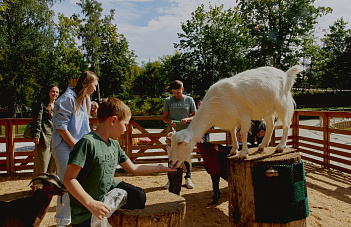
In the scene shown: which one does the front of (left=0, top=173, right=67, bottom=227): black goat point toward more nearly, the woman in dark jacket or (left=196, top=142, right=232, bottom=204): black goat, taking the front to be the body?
the black goat

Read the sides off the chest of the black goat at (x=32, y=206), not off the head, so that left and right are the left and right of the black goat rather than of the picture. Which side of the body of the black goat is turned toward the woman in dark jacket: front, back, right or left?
left

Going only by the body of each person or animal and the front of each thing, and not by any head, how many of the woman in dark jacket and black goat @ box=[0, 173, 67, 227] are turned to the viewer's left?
0

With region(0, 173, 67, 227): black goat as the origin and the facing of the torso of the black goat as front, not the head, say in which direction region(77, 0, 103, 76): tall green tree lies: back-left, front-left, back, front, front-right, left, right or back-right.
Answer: left

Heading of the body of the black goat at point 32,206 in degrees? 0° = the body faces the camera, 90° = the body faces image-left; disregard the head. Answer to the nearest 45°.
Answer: approximately 270°

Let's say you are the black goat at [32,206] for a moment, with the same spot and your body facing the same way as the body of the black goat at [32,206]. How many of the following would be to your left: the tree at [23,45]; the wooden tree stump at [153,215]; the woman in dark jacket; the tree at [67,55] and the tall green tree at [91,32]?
4

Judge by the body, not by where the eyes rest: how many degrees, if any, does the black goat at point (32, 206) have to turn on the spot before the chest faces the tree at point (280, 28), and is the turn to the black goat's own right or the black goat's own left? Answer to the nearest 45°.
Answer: approximately 45° to the black goat's own left

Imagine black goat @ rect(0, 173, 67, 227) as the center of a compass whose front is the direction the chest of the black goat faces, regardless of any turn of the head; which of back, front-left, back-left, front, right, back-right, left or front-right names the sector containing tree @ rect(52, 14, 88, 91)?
left

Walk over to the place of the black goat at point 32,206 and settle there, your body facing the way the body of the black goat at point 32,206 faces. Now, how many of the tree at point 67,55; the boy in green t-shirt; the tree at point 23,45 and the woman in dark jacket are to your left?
3

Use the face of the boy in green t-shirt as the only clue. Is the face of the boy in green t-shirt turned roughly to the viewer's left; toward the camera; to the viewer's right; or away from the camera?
to the viewer's right

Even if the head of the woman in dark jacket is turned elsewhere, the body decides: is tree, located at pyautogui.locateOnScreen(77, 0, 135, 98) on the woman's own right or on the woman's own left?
on the woman's own left

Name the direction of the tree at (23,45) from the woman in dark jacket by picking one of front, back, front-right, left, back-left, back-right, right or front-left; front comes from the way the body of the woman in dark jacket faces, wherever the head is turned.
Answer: back-left

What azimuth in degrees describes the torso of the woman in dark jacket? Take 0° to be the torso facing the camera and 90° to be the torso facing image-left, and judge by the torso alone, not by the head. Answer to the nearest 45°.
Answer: approximately 315°

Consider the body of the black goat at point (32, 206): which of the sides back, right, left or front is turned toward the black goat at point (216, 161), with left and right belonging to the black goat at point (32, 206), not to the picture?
front

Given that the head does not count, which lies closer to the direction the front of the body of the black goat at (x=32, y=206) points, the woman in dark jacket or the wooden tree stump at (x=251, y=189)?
the wooden tree stump
